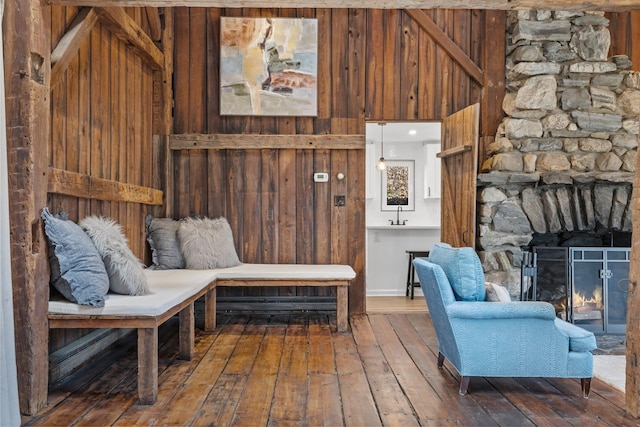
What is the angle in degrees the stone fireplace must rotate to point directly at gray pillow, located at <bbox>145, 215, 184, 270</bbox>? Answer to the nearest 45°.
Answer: approximately 45° to its right

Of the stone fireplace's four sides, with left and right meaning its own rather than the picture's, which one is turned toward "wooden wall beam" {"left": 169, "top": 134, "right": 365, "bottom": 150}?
right

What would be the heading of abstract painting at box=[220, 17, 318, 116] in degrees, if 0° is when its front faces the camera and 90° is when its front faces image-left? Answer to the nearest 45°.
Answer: approximately 0°

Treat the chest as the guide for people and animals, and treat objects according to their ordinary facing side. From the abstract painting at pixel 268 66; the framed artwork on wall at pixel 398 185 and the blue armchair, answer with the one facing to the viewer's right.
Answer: the blue armchair

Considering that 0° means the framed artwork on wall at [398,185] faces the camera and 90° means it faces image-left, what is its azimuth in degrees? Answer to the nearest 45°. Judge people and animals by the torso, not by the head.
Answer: approximately 0°

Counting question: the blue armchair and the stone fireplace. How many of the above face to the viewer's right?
1

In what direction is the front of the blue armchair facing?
to the viewer's right

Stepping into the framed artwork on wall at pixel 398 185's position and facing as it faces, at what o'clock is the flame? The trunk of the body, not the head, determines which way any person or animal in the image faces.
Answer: The flame is roughly at 11 o'clock from the framed artwork on wall.
